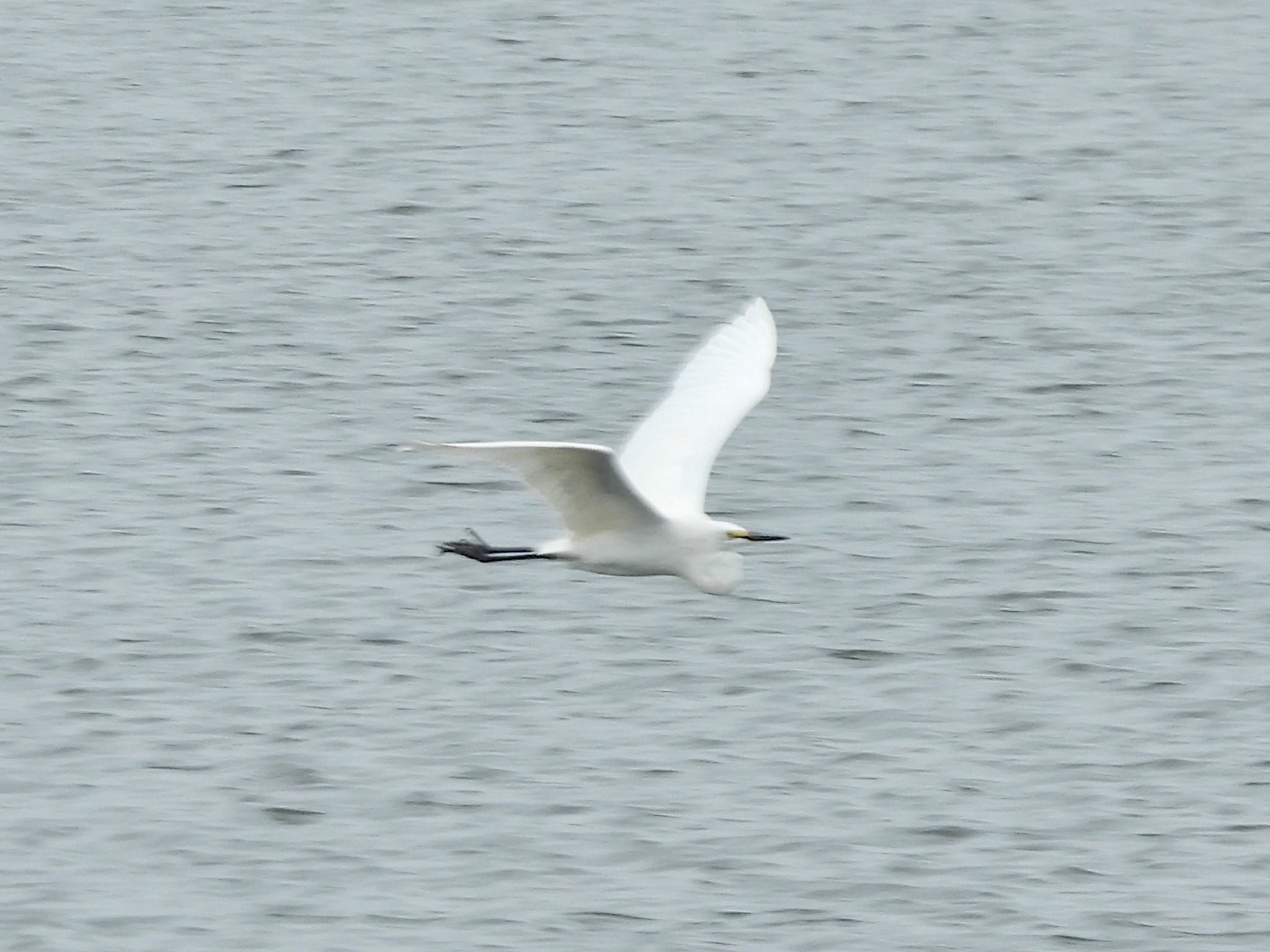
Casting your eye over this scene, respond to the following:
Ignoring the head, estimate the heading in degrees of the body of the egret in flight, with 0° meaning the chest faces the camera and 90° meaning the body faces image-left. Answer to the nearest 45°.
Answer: approximately 270°
